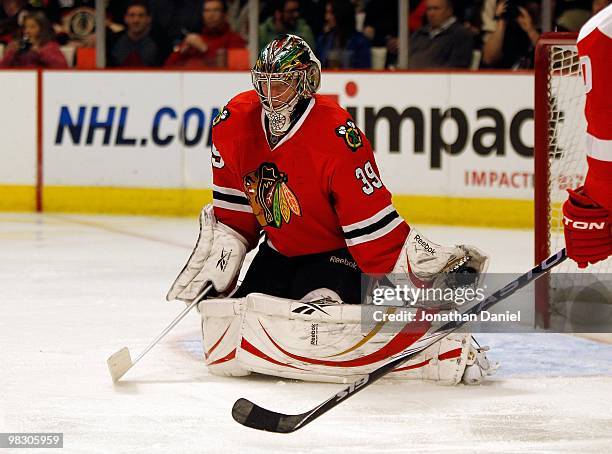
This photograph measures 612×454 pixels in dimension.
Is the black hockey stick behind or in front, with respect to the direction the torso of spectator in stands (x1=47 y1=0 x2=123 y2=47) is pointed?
in front

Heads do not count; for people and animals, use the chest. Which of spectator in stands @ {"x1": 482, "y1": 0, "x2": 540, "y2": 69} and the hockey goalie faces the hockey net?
the spectator in stands

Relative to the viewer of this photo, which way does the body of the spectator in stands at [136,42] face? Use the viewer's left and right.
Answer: facing the viewer

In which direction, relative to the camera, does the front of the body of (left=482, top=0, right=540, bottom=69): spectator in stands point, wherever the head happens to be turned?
toward the camera

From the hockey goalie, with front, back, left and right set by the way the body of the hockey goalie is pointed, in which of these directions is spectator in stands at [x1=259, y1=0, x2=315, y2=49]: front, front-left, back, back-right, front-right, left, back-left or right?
back-right

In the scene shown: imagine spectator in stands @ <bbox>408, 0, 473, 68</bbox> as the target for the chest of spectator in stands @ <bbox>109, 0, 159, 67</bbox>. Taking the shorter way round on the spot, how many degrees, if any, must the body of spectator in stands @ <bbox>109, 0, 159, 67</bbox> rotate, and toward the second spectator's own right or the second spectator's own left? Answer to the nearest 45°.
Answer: approximately 45° to the second spectator's own left

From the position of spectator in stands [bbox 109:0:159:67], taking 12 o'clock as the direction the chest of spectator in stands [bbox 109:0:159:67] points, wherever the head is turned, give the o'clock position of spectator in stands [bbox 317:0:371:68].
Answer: spectator in stands [bbox 317:0:371:68] is roughly at 10 o'clock from spectator in stands [bbox 109:0:159:67].

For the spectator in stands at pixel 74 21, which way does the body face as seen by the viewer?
toward the camera

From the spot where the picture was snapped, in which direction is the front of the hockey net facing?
facing to the left of the viewer

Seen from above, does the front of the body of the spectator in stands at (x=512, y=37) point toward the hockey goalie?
yes
